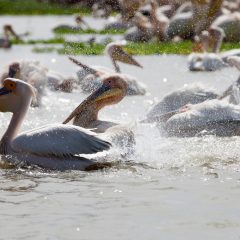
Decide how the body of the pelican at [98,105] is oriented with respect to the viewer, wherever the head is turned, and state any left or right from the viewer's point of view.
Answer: facing to the left of the viewer

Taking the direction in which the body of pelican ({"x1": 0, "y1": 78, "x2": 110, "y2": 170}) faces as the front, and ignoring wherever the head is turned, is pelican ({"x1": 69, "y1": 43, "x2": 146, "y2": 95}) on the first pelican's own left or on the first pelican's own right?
on the first pelican's own right

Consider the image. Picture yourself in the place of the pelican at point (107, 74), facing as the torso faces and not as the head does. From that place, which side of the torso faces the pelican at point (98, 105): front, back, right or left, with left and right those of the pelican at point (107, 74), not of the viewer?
right

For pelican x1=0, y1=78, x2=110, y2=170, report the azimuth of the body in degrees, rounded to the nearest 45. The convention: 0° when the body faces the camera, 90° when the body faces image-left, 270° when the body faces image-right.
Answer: approximately 90°

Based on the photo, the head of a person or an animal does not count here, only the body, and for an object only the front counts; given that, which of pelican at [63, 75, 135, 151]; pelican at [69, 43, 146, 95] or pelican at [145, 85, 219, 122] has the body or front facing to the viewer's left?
pelican at [63, 75, 135, 151]
